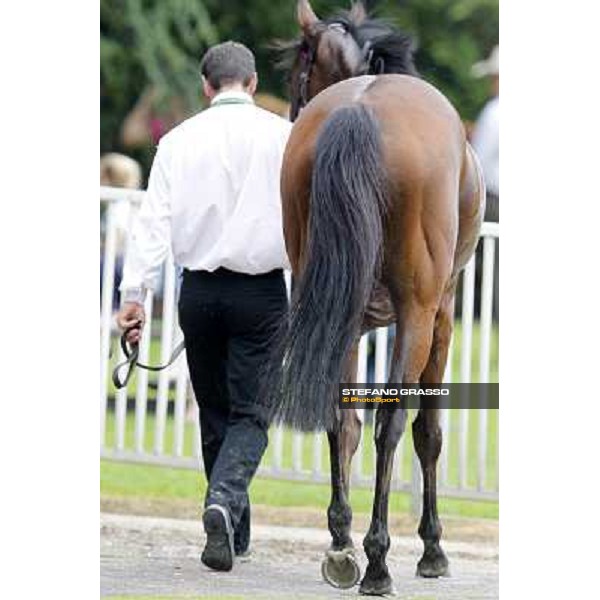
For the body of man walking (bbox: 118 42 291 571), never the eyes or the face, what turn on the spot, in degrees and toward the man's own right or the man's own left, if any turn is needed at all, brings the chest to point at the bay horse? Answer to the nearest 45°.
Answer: approximately 135° to the man's own right

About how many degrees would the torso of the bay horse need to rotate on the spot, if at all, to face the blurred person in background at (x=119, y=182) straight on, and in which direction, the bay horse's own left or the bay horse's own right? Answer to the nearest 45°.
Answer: approximately 45° to the bay horse's own left

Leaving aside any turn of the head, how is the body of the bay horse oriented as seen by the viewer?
away from the camera

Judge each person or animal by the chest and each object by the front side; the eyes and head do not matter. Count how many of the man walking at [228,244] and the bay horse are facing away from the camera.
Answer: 2

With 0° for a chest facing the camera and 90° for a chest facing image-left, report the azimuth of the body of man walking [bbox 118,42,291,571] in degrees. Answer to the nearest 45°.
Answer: approximately 180°
